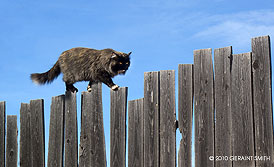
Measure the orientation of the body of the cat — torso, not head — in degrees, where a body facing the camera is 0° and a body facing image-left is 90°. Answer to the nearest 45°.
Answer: approximately 270°
